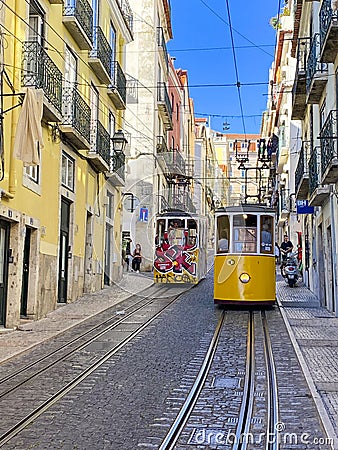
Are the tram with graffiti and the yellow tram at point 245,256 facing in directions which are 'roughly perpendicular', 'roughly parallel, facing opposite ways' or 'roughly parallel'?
roughly parallel

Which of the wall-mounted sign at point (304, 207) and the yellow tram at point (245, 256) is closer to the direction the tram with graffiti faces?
the yellow tram

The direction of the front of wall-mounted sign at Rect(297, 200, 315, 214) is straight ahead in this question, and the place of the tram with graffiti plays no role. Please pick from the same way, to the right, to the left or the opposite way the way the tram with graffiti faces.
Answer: the same way

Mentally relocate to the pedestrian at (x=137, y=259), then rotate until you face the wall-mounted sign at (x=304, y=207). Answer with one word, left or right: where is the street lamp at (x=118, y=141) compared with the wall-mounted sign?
right

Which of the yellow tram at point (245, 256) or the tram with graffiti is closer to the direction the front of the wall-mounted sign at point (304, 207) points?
the yellow tram

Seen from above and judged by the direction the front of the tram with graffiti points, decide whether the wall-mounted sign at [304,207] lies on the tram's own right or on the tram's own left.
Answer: on the tram's own left

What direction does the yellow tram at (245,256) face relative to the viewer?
toward the camera

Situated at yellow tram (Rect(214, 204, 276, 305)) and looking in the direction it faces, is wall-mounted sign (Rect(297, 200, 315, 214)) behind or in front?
behind

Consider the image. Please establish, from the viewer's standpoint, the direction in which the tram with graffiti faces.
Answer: facing the viewer

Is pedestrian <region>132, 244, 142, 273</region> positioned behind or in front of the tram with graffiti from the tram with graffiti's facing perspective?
behind
